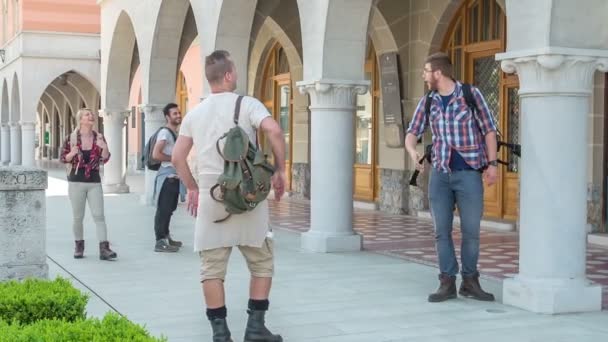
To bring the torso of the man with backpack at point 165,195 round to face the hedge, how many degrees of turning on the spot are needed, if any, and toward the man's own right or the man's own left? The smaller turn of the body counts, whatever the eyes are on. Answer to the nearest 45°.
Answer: approximately 90° to the man's own right

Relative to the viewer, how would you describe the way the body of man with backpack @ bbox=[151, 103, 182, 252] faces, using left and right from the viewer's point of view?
facing to the right of the viewer

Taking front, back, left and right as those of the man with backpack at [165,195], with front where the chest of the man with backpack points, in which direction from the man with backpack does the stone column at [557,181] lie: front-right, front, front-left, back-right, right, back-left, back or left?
front-right

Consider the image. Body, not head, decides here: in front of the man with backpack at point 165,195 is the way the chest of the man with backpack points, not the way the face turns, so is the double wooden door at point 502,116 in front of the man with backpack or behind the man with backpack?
in front

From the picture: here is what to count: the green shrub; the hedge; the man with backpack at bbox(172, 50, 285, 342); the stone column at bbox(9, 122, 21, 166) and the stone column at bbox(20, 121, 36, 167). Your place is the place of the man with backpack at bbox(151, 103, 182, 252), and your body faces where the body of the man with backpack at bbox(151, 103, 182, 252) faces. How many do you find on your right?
3

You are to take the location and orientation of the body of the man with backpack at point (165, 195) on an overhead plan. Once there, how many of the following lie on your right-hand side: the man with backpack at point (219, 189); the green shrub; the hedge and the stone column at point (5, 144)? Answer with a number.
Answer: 3

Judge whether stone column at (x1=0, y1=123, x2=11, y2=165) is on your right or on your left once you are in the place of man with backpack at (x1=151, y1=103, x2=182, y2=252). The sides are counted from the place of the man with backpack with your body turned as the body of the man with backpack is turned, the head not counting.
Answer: on your left

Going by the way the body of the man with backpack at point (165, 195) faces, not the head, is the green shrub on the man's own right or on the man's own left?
on the man's own right

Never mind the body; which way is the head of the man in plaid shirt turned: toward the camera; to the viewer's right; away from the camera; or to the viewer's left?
to the viewer's left

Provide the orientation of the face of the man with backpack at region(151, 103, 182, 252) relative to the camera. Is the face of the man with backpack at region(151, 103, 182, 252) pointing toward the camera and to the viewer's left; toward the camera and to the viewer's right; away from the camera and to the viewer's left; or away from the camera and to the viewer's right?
toward the camera and to the viewer's right
